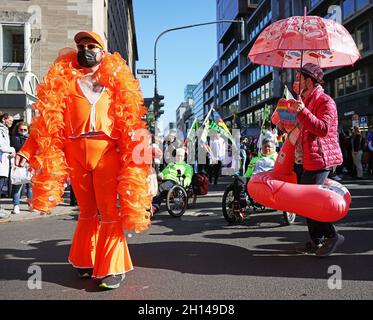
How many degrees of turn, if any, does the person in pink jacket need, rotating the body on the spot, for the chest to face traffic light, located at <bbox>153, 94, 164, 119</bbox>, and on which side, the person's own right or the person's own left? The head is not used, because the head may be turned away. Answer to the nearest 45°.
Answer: approximately 45° to the person's own right

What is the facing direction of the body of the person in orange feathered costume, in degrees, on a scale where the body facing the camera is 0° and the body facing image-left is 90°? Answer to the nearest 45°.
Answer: approximately 0°

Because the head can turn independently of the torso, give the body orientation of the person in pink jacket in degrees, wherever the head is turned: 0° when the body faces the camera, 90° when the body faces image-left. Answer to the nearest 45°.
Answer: approximately 90°

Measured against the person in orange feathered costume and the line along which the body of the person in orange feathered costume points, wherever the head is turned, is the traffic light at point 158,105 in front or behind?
behind
